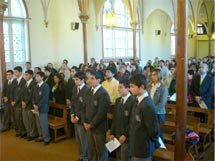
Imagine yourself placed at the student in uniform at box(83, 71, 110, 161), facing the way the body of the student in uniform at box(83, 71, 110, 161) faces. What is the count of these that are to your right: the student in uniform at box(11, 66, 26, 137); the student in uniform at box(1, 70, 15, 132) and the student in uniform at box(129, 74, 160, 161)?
2

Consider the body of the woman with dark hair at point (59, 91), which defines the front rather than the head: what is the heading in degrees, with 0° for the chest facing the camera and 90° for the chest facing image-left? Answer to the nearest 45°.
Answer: approximately 45°

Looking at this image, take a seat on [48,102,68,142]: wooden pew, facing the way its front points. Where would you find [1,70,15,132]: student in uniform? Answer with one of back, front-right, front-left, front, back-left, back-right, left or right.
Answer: right

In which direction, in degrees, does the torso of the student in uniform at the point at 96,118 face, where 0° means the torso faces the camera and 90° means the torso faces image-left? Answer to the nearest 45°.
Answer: approximately 45°

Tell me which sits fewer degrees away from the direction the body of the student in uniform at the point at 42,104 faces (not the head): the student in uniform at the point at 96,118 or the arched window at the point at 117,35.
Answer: the student in uniform

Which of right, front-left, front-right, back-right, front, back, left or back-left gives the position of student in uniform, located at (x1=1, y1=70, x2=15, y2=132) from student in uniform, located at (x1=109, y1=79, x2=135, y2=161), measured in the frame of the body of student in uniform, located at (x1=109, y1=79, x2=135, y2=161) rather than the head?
right

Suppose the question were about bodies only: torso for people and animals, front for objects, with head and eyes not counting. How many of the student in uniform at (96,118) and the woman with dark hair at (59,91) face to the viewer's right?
0

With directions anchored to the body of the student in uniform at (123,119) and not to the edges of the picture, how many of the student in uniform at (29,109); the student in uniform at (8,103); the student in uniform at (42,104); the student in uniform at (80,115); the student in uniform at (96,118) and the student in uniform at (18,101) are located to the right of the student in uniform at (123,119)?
6

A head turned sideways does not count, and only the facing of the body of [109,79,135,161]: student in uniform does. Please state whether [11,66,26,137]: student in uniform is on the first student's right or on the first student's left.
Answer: on the first student's right

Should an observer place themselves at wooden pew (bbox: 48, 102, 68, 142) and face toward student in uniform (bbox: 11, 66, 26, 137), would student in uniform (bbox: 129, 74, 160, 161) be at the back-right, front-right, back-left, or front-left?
back-left
